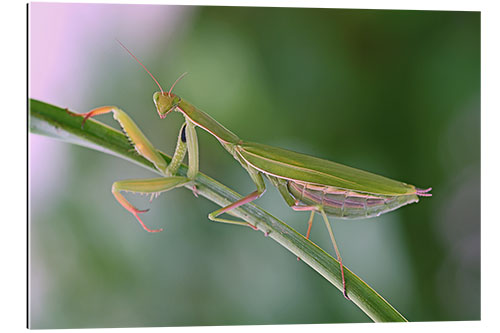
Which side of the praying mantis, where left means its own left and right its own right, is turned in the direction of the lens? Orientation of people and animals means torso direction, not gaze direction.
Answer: left
